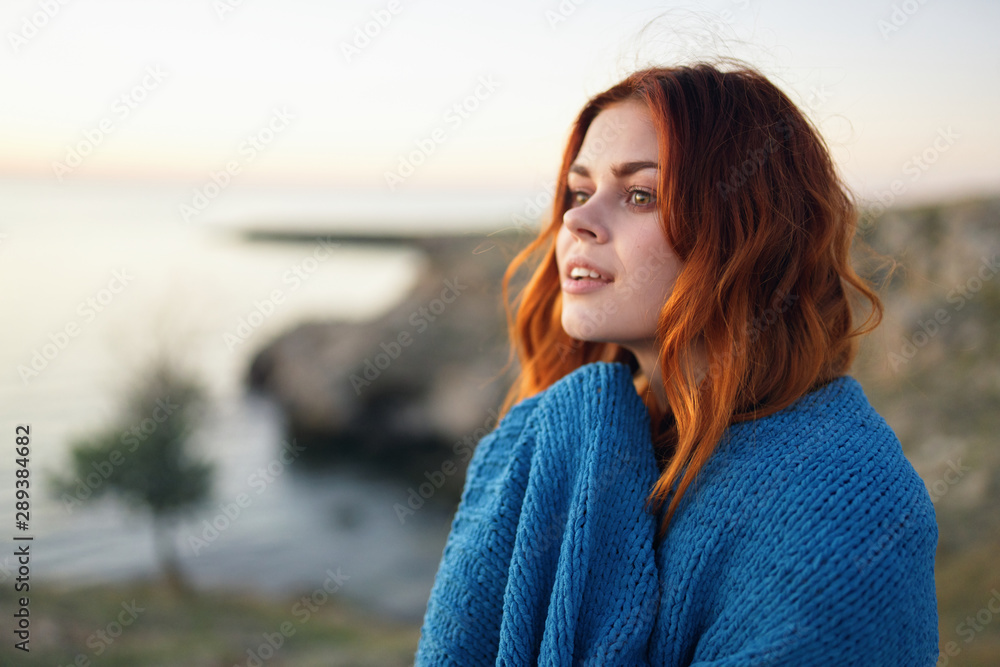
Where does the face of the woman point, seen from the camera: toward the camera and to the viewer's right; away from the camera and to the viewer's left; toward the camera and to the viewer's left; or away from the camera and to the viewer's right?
toward the camera and to the viewer's left

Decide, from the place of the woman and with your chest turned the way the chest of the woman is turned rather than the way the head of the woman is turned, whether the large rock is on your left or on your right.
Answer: on your right

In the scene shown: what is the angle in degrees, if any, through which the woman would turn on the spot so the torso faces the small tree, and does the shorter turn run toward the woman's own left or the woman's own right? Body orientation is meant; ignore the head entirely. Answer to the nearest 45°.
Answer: approximately 90° to the woman's own right

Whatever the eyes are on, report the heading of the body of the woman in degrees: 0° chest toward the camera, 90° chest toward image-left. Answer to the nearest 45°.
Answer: approximately 45°
